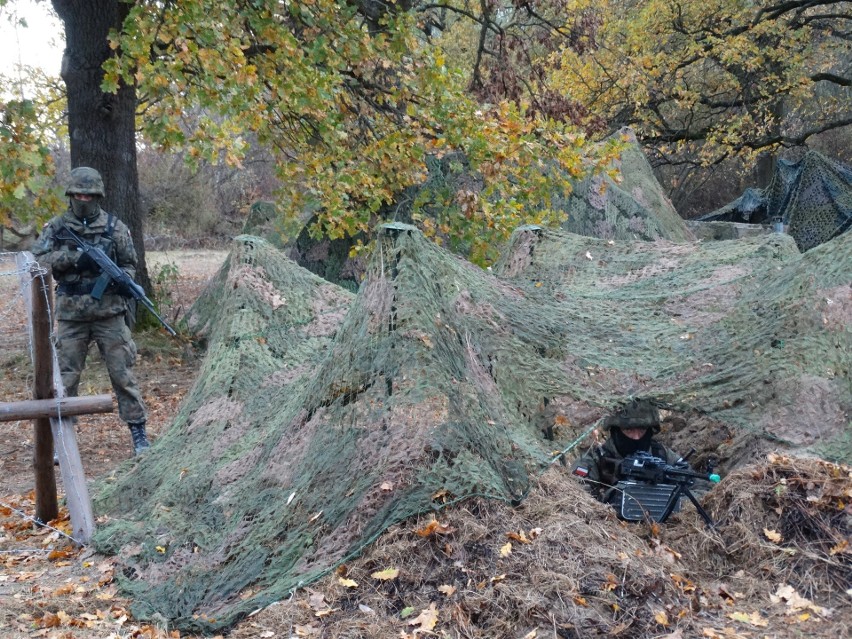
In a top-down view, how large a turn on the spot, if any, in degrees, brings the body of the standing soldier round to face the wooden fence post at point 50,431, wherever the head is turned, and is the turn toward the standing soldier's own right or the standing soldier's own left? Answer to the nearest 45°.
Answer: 0° — they already face it

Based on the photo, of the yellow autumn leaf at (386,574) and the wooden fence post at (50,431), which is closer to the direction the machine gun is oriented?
the yellow autumn leaf

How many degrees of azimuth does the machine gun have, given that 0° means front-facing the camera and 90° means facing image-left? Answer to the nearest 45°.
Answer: approximately 315°

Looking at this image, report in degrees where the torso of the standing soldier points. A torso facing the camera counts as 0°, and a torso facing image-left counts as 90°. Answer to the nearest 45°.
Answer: approximately 0°

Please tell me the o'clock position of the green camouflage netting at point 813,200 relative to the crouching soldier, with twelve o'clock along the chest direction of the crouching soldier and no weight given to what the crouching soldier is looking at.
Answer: The green camouflage netting is roughly at 8 o'clock from the crouching soldier.
